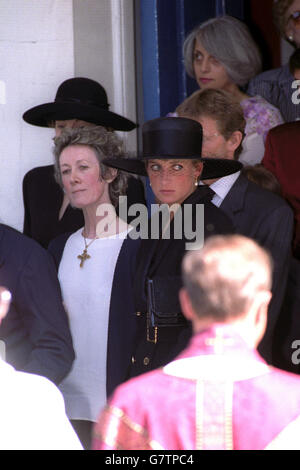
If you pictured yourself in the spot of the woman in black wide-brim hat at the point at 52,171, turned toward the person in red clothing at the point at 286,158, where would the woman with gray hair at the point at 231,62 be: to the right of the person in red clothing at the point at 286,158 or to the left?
left

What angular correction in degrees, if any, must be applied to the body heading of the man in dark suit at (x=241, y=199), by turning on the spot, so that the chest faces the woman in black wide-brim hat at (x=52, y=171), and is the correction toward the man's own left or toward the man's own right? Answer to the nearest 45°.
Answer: approximately 90° to the man's own right

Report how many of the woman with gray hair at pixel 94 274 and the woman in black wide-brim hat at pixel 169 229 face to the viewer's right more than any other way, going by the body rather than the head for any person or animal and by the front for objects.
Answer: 0

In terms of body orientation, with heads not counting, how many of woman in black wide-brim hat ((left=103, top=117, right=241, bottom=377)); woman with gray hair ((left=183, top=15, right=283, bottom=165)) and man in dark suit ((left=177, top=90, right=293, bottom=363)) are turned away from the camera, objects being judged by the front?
0

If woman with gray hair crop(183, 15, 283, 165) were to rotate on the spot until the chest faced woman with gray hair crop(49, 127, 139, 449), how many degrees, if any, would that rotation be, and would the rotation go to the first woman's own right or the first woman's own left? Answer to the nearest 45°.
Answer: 0° — they already face them

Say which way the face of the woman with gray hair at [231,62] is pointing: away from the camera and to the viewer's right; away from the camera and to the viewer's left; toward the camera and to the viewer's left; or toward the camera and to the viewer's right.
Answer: toward the camera and to the viewer's left

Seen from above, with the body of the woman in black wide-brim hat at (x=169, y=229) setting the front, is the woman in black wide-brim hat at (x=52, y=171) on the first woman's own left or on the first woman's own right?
on the first woman's own right

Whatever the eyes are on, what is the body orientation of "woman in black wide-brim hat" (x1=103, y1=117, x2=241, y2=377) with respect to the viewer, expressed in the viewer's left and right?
facing the viewer and to the left of the viewer
